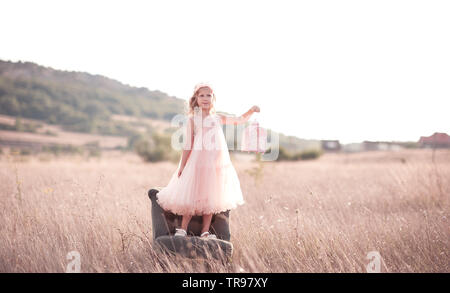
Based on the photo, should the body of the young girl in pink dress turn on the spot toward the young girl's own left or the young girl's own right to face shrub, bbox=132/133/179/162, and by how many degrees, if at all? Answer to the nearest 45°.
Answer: approximately 180°

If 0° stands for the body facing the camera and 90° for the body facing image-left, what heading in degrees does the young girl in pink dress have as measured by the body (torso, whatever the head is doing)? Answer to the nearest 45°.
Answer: approximately 0°
